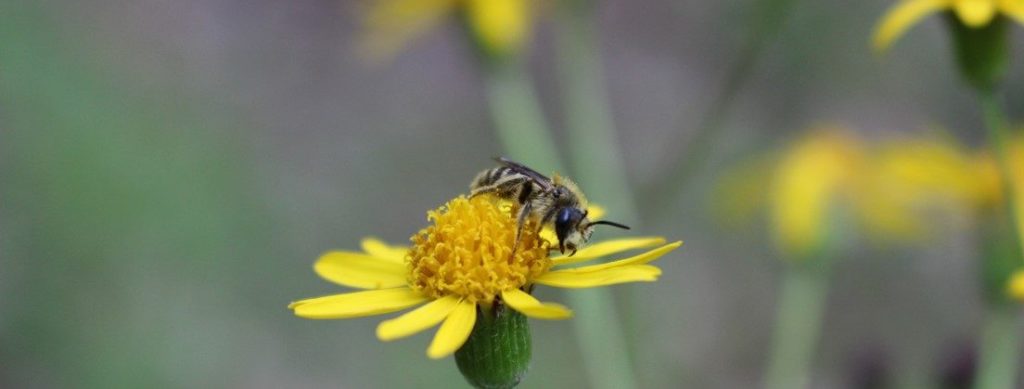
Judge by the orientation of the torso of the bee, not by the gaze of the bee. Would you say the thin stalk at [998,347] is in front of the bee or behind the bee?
in front

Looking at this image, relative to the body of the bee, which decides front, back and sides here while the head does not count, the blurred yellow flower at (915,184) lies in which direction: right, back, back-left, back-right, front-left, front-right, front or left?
front-left

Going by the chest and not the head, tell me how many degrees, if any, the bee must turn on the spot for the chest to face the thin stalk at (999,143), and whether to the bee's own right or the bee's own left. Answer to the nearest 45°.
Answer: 0° — it already faces it

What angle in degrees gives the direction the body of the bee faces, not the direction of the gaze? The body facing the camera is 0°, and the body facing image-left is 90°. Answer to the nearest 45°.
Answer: approximately 270°

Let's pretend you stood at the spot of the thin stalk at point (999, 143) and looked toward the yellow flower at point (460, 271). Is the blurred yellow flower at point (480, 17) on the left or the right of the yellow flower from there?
right

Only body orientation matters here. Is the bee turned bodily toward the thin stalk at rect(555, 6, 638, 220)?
no

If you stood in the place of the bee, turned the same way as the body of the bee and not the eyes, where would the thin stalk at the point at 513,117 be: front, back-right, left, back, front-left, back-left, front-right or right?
left

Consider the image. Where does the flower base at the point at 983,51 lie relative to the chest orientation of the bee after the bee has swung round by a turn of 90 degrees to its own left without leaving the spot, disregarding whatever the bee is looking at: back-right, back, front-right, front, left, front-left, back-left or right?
right
